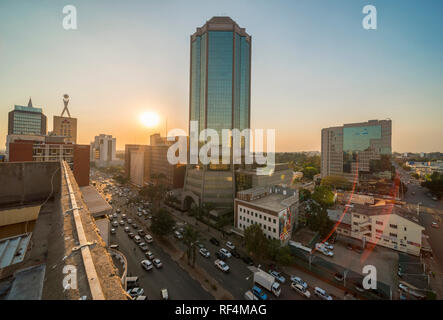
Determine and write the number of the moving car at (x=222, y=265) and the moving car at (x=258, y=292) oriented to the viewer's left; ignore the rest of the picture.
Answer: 0
